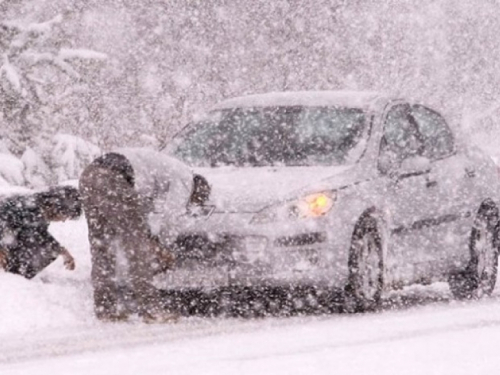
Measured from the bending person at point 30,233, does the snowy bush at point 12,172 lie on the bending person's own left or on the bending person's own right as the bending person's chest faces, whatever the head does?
on the bending person's own left

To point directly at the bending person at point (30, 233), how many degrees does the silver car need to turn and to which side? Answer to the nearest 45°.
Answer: approximately 45° to its right

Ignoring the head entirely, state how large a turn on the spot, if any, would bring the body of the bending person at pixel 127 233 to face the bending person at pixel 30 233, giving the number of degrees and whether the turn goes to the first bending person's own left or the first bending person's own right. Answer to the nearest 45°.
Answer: approximately 135° to the first bending person's own left

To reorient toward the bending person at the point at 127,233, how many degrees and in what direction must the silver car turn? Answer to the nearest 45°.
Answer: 0° — it already faces them

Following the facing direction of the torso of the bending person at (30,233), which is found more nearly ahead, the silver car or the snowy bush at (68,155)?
the silver car

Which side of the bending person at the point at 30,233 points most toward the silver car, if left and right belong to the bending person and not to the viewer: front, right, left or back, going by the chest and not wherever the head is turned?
front

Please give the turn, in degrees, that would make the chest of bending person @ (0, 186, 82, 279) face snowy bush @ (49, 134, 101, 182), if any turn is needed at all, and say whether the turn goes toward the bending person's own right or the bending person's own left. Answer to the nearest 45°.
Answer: approximately 90° to the bending person's own left

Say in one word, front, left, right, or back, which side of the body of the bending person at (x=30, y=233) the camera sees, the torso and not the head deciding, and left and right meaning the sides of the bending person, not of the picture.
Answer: right
